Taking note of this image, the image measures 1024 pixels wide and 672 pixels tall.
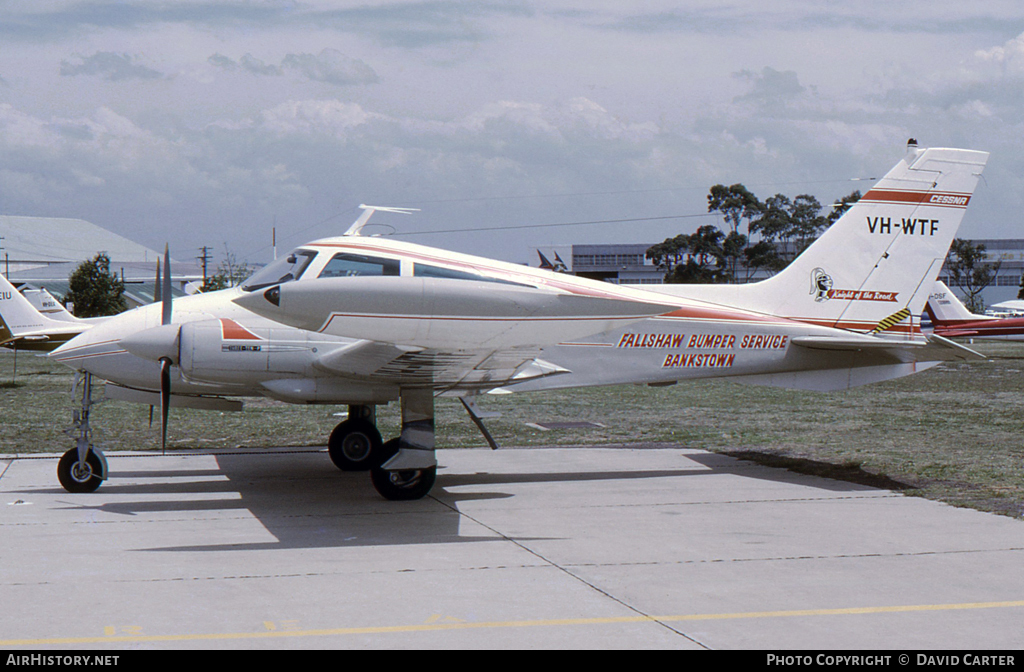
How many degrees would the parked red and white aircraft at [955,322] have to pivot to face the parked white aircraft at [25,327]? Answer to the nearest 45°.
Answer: approximately 135° to its right

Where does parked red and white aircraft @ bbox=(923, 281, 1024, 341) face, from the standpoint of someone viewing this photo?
facing to the right of the viewer

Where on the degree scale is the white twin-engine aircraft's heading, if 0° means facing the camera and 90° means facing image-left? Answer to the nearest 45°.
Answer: approximately 90°

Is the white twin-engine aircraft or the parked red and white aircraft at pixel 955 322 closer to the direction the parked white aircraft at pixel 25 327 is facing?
the parked red and white aircraft

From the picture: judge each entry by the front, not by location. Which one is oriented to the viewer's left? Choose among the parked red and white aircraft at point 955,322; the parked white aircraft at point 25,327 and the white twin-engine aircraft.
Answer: the white twin-engine aircraft

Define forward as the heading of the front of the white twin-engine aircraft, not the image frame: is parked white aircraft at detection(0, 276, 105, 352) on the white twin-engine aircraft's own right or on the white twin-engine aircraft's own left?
on the white twin-engine aircraft's own right

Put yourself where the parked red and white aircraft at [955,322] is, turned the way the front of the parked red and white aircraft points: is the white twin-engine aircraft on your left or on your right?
on your right

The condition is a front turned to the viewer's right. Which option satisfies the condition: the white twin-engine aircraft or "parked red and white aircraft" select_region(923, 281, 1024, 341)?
the parked red and white aircraft

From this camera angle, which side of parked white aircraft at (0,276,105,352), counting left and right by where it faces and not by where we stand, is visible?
right
